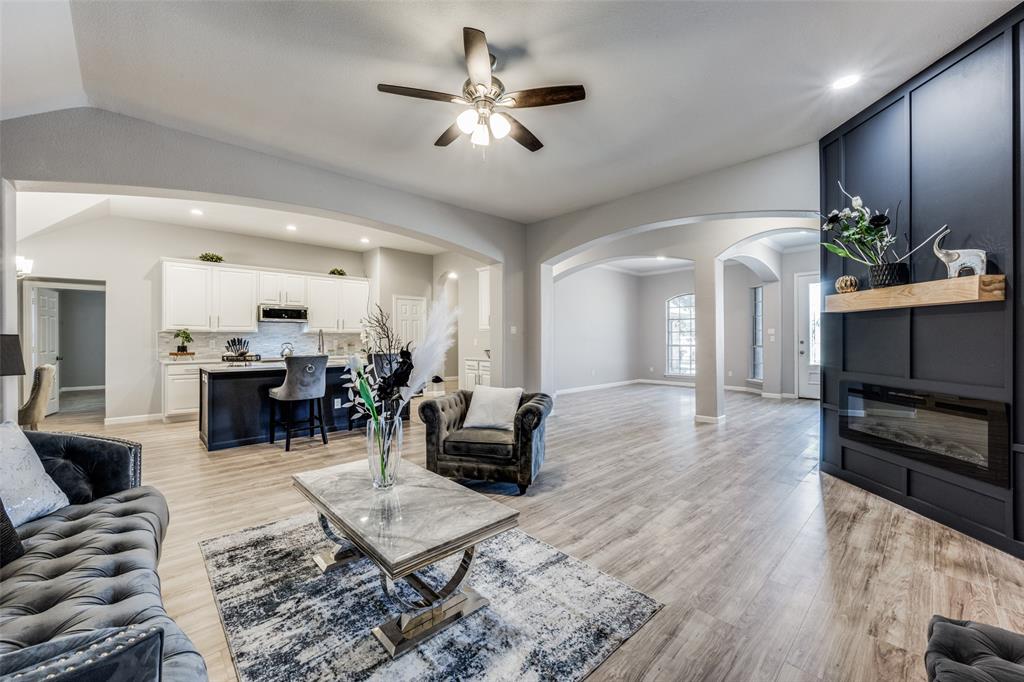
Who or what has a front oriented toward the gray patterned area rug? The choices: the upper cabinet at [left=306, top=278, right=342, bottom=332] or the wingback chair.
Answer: the upper cabinet

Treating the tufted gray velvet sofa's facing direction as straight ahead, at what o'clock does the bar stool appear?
The bar stool is roughly at 10 o'clock from the tufted gray velvet sofa.

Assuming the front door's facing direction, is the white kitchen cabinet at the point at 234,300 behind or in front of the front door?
in front

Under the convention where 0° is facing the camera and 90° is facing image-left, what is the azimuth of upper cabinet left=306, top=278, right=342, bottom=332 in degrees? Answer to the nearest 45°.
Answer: approximately 0°

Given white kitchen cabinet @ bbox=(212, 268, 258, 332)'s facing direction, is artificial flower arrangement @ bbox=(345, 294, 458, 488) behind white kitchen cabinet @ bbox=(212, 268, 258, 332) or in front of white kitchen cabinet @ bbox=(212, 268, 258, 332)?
in front

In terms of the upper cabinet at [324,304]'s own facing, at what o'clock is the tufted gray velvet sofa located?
The tufted gray velvet sofa is roughly at 12 o'clock from the upper cabinet.

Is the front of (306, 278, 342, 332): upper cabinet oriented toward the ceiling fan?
yes

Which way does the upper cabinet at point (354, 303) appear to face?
toward the camera

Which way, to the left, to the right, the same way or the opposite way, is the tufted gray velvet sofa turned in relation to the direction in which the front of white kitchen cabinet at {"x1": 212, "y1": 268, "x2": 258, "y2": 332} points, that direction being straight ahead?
to the left

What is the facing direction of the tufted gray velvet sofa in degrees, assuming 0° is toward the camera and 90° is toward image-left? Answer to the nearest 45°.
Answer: approximately 270°

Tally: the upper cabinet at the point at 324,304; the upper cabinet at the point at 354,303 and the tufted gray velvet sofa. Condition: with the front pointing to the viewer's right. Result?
1

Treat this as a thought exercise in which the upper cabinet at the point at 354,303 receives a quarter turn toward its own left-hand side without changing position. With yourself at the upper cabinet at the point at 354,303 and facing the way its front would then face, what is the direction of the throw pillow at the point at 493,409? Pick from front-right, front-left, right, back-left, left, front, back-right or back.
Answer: right

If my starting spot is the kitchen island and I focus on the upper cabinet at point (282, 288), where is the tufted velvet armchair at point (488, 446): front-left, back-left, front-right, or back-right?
back-right

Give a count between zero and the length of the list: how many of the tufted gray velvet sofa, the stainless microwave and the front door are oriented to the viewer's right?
1

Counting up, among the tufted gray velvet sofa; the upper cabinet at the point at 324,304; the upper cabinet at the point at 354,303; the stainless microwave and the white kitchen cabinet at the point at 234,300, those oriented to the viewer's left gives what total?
0
